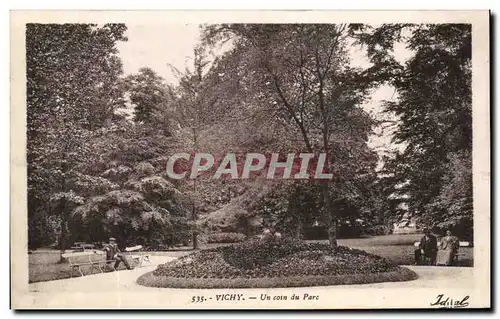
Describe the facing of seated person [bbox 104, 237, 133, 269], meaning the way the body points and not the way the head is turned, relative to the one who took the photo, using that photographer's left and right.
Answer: facing the viewer and to the right of the viewer
